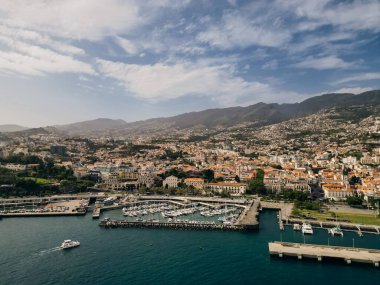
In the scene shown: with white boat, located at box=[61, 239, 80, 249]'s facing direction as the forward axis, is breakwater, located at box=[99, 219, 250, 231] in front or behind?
in front

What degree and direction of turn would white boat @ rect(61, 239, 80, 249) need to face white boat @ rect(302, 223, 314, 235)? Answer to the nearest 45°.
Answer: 0° — it already faces it

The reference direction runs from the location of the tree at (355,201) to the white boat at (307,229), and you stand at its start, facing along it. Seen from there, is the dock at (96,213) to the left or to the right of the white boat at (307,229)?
right

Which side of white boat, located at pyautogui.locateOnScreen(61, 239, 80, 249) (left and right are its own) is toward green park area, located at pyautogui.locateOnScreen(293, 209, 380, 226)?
front

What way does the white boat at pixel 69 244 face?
to the viewer's right

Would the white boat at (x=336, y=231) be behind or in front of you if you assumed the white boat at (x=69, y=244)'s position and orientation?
in front

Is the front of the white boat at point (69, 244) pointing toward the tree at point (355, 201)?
yes
